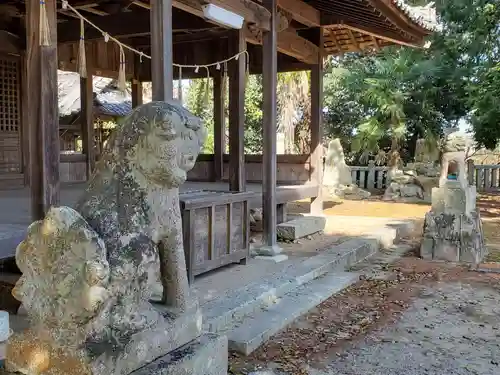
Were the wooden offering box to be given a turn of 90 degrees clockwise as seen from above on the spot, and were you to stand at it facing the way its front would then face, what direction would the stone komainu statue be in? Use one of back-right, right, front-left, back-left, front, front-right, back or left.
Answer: front-left

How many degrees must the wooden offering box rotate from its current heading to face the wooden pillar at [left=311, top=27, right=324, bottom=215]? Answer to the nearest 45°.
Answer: approximately 90° to its left

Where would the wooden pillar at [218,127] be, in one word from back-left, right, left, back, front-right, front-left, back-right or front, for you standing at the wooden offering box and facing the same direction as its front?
back-left

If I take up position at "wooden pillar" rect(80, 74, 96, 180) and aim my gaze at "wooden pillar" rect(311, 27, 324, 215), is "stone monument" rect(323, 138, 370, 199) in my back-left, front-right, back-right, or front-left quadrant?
front-left

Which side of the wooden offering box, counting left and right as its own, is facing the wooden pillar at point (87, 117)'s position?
back

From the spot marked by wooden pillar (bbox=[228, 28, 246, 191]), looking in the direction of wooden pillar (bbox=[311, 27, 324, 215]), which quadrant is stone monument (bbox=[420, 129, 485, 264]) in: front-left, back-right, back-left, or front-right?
front-right

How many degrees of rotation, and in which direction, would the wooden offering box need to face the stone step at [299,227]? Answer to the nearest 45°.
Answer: approximately 90° to its left

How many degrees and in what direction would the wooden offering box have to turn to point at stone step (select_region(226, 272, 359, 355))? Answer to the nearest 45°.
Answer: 0° — it already faces it

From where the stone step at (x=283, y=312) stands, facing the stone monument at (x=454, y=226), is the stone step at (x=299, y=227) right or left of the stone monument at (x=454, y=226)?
left

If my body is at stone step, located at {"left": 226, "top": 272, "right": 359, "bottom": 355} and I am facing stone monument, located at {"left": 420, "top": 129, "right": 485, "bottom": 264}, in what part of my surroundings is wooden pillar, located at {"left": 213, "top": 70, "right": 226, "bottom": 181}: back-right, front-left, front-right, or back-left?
front-left

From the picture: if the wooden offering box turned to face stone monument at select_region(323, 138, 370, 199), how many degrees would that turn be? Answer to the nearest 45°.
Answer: approximately 135° to its left

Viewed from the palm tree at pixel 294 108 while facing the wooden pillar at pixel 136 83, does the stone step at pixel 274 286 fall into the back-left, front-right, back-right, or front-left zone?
front-left
